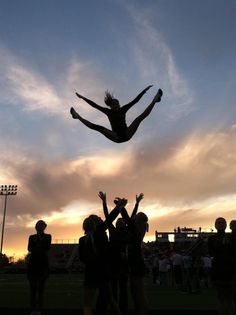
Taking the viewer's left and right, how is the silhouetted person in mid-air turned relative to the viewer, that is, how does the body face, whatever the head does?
facing the viewer
